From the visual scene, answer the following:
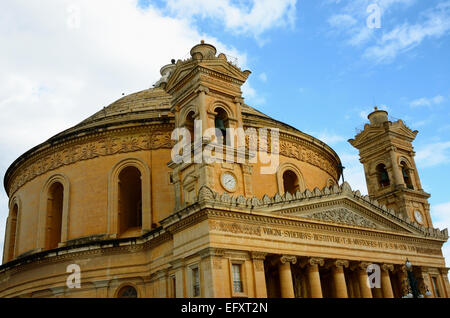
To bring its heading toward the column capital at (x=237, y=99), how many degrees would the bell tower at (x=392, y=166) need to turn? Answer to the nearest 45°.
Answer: approximately 90° to its right

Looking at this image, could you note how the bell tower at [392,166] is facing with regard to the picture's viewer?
facing the viewer and to the right of the viewer
